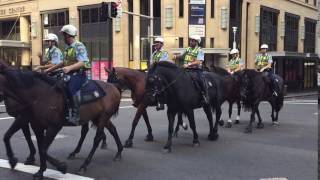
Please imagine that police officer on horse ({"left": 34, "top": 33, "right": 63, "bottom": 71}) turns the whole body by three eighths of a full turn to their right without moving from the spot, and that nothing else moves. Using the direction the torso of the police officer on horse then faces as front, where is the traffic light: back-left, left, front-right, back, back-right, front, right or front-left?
front-left

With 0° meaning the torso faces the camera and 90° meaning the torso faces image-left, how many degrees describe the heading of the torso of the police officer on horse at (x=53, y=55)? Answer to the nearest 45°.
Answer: approximately 90°

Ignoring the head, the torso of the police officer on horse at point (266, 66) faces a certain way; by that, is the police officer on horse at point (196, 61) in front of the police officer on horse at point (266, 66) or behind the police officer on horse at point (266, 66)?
in front

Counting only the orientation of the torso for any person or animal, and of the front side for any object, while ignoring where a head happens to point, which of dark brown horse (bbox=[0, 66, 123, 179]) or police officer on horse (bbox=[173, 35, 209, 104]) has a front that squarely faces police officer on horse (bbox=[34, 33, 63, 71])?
police officer on horse (bbox=[173, 35, 209, 104])

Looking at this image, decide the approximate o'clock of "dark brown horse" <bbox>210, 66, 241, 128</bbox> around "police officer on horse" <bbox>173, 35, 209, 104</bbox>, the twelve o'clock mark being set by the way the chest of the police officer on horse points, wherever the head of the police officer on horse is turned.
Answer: The dark brown horse is roughly at 5 o'clock from the police officer on horse.

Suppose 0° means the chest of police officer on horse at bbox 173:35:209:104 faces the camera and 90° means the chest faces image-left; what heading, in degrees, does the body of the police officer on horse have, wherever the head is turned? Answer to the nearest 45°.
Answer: approximately 45°

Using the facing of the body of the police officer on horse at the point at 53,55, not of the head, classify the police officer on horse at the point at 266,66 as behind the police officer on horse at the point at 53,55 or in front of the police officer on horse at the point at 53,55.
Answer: behind

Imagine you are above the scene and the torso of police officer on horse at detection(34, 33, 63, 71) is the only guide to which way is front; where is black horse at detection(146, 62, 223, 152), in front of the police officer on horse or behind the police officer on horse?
behind

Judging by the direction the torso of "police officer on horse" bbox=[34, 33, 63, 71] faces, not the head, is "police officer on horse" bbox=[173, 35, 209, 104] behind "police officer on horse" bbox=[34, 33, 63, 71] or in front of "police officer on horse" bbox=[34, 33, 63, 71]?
behind

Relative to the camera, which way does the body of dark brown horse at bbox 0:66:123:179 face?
to the viewer's left

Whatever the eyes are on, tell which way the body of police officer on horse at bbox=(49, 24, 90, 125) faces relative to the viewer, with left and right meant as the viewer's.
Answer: facing to the left of the viewer

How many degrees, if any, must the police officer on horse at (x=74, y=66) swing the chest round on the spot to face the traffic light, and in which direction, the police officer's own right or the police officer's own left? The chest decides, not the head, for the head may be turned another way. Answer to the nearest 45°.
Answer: approximately 90° to the police officer's own right

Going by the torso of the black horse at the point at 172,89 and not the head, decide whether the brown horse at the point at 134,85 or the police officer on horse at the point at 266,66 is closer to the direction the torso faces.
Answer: the brown horse
